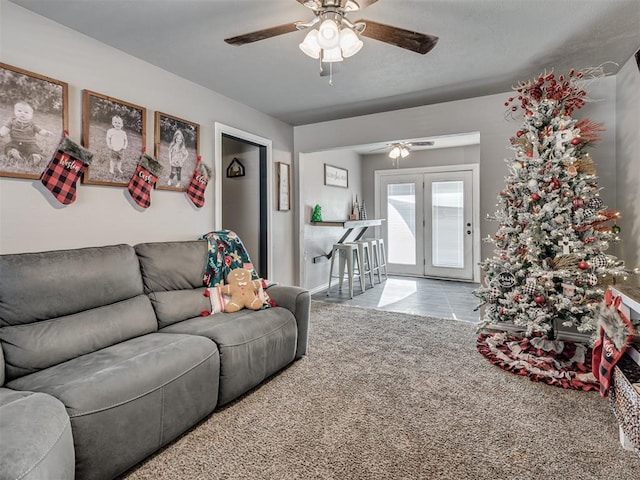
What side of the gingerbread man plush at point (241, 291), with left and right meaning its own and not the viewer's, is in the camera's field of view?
front

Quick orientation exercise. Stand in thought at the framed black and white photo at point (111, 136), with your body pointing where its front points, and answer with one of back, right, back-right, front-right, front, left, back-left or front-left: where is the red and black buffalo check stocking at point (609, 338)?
front

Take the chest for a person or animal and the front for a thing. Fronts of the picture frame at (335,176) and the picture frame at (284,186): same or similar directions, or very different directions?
same or similar directions

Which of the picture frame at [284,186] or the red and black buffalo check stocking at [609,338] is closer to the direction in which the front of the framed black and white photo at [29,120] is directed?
the red and black buffalo check stocking

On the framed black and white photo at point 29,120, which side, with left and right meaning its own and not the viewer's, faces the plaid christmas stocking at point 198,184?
left

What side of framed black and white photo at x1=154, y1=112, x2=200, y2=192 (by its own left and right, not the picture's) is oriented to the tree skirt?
front

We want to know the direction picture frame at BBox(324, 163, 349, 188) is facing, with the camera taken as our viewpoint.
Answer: facing the viewer and to the right of the viewer

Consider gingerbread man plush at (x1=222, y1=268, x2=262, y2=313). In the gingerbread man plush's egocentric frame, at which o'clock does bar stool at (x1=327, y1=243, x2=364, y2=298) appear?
The bar stool is roughly at 7 o'clock from the gingerbread man plush.

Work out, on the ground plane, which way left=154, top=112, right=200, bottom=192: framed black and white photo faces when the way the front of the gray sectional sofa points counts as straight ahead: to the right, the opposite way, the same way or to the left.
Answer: the same way

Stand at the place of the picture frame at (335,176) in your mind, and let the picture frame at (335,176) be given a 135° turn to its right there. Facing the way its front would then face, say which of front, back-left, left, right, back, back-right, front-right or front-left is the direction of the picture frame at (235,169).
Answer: front-left

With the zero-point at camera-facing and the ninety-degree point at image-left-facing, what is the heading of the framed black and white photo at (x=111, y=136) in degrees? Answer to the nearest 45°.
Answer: approximately 315°

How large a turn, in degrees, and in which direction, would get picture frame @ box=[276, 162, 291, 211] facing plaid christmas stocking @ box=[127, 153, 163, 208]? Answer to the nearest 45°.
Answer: approximately 90° to its right

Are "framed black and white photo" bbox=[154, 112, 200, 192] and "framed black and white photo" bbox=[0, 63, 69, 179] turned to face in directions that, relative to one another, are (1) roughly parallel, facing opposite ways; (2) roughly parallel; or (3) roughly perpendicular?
roughly parallel

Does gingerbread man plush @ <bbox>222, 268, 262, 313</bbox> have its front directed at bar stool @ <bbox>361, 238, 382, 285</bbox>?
no

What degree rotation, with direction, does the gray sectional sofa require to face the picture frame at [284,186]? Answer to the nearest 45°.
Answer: approximately 90° to its left

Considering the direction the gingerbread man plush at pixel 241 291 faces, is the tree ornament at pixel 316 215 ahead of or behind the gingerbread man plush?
behind

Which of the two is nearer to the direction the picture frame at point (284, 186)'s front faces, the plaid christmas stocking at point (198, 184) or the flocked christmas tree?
the flocked christmas tree

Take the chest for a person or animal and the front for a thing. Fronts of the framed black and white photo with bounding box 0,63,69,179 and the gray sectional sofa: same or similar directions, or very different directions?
same or similar directions
